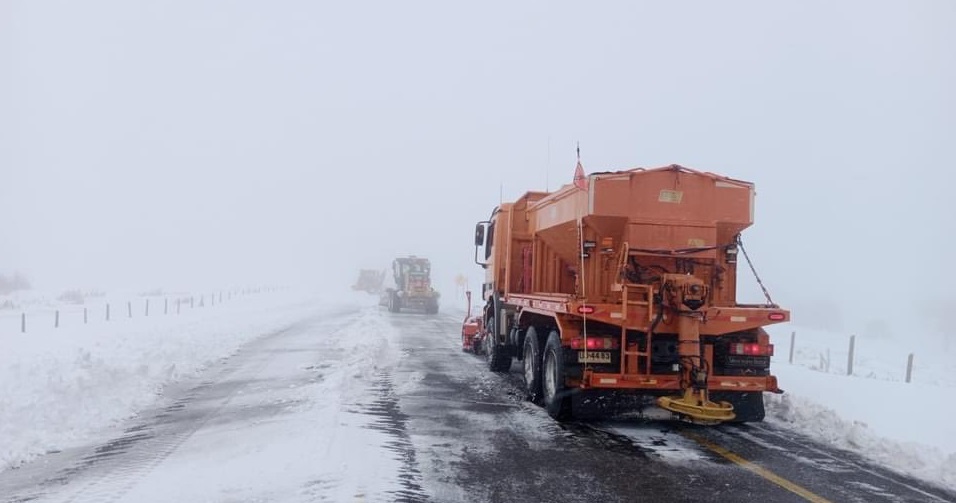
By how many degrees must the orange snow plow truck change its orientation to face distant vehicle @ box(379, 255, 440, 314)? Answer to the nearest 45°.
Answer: approximately 45° to its right

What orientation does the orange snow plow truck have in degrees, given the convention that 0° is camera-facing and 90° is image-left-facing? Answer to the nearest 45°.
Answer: approximately 135°
